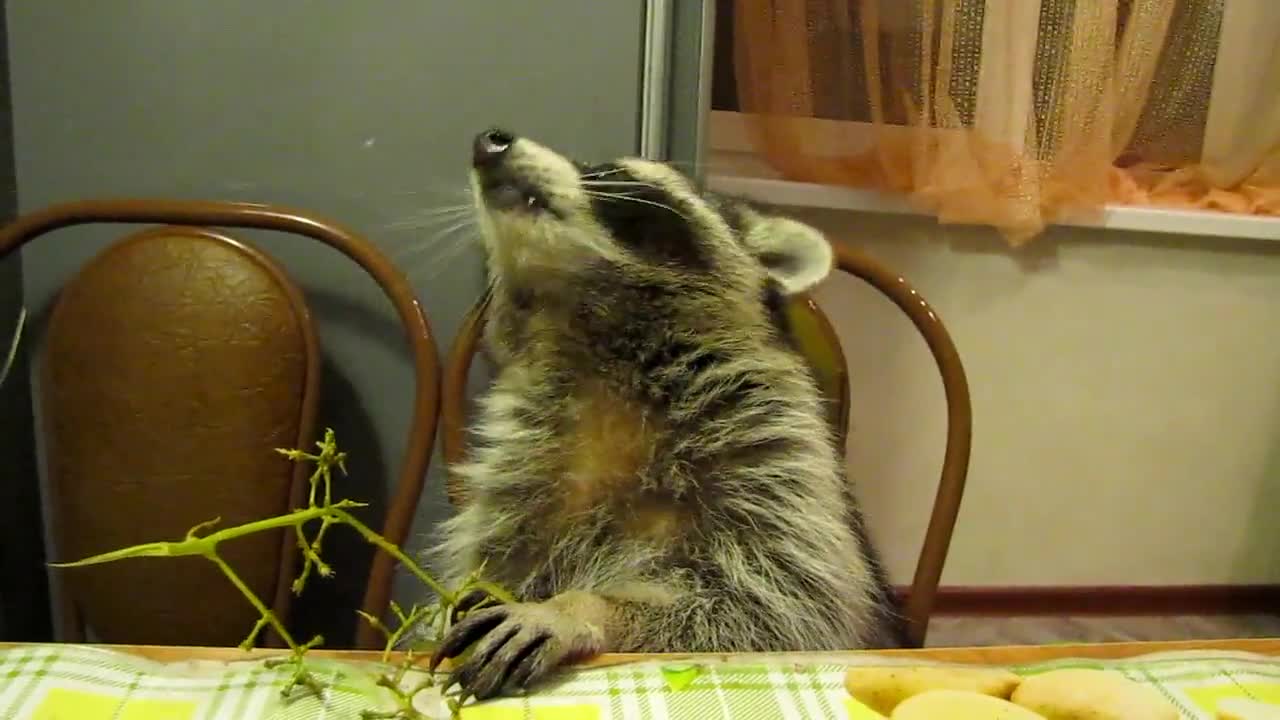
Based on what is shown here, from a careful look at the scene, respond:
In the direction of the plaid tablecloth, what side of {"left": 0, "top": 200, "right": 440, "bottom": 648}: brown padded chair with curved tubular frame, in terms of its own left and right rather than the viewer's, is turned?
front

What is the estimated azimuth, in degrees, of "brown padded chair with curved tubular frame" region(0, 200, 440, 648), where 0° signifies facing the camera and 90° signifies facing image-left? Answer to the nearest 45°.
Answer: approximately 0°

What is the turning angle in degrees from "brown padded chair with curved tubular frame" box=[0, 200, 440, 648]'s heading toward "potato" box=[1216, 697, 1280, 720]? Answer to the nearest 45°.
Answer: approximately 45° to its left

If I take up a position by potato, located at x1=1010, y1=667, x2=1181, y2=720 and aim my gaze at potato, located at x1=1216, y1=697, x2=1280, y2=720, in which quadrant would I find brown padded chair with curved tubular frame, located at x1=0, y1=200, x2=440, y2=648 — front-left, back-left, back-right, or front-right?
back-left

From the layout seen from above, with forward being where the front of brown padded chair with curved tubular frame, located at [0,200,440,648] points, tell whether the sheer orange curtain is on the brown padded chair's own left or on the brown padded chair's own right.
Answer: on the brown padded chair's own left
